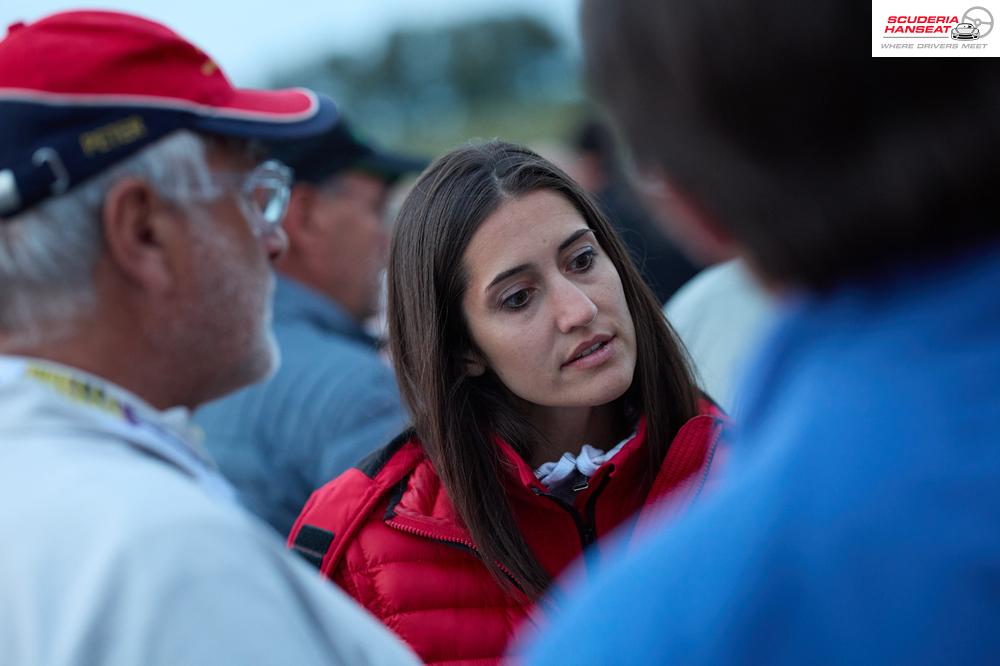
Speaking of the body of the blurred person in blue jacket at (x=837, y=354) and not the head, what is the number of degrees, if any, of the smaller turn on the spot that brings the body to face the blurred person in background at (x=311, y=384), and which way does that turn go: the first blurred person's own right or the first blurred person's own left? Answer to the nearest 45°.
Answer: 0° — they already face them

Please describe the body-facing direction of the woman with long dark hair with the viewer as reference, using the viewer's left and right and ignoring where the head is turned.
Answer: facing the viewer and to the right of the viewer

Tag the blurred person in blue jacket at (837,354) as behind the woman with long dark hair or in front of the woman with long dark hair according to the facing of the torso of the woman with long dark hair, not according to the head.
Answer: in front

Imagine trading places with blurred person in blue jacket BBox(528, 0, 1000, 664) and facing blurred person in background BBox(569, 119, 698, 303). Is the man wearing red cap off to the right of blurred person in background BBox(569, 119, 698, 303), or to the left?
left

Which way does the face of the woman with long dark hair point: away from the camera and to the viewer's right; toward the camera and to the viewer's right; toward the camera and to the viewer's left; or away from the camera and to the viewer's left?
toward the camera and to the viewer's right

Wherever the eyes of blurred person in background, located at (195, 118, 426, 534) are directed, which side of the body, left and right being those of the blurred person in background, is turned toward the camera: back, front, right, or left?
right

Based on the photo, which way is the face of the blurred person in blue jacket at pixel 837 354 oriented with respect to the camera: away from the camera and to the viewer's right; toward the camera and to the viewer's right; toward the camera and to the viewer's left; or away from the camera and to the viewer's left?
away from the camera and to the viewer's left

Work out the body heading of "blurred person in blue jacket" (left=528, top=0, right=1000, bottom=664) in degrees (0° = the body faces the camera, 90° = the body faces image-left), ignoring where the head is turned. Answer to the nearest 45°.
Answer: approximately 135°
